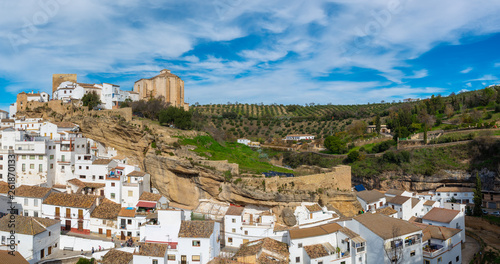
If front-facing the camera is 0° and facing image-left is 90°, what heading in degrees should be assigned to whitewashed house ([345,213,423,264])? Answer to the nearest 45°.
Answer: approximately 315°

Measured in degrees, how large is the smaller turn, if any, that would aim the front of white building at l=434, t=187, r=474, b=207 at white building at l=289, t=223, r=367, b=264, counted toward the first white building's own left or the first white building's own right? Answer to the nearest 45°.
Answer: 0° — it already faces it

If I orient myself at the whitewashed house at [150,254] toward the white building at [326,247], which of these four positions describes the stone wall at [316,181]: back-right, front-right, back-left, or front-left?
front-left

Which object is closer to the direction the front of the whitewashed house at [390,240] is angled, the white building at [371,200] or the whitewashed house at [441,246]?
the whitewashed house

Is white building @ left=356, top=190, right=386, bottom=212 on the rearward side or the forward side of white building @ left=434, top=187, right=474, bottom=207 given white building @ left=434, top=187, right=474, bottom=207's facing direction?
on the forward side

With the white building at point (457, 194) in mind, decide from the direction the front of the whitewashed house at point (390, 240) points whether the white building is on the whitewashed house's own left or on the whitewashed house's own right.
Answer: on the whitewashed house's own left

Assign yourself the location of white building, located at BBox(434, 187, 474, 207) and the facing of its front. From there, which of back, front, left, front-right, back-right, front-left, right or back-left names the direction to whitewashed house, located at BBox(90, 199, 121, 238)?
front-right

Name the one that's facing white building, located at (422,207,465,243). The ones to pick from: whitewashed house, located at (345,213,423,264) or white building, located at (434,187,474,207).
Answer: white building, located at (434,187,474,207)

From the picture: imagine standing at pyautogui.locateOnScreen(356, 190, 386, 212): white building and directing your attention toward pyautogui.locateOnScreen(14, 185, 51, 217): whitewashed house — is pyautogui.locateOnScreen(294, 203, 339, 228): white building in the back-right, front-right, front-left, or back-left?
front-left

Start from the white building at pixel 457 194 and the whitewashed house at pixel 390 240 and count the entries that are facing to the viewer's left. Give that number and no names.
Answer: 0

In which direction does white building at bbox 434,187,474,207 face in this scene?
toward the camera

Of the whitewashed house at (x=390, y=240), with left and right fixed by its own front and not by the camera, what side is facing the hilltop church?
back

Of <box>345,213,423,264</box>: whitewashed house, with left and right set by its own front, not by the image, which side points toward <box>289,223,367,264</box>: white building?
right

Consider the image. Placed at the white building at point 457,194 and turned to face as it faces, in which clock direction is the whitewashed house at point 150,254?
The whitewashed house is roughly at 1 o'clock from the white building.

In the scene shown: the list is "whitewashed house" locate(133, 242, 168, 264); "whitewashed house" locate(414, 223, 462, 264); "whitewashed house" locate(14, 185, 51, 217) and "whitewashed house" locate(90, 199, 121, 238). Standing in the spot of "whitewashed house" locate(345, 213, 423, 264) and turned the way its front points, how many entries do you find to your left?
1
